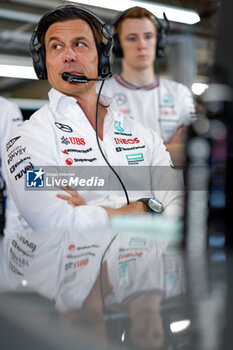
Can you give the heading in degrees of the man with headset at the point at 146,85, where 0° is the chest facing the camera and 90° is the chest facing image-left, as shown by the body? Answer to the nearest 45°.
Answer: approximately 0°
